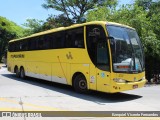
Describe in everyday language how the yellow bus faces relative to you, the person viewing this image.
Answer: facing the viewer and to the right of the viewer
